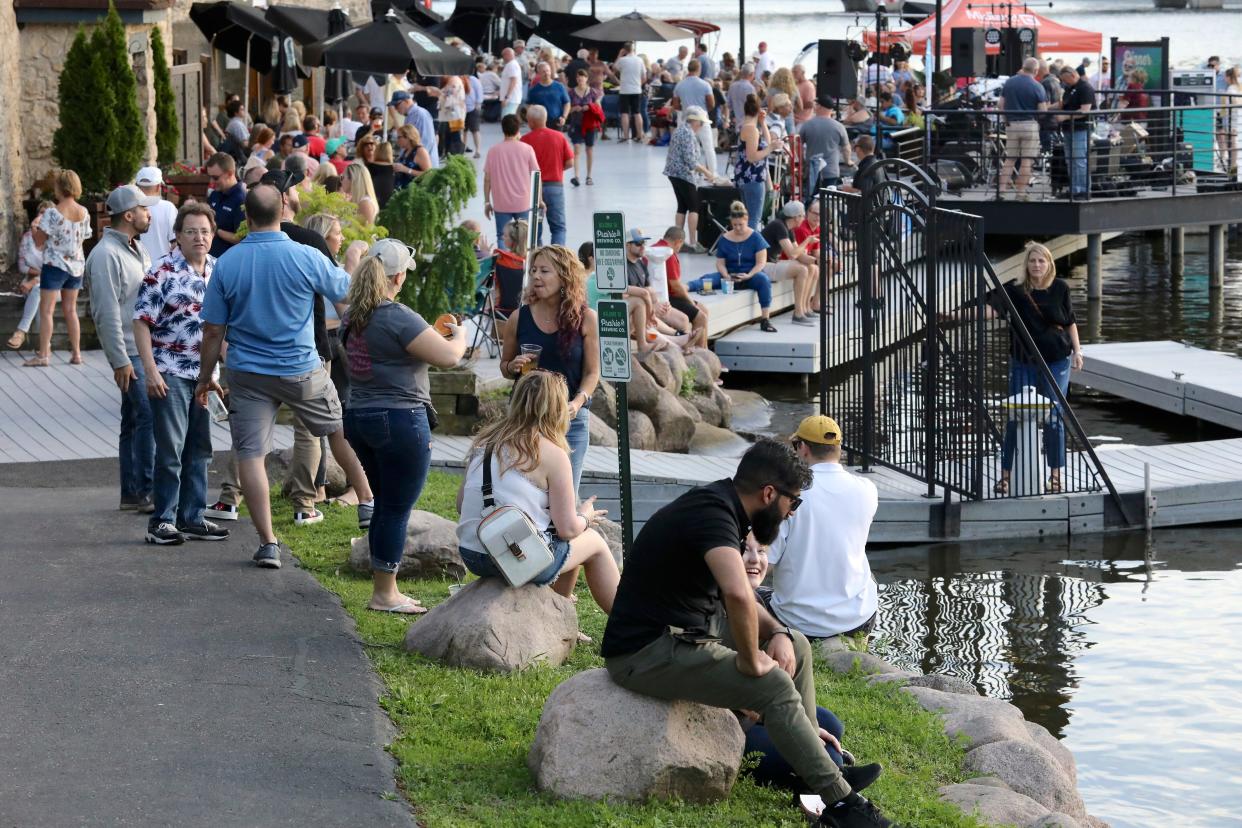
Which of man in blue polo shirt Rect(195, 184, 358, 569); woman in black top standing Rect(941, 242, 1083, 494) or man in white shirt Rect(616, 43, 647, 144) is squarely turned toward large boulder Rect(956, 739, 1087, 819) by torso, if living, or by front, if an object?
the woman in black top standing

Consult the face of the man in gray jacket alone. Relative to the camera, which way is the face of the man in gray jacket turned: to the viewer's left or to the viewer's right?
to the viewer's right

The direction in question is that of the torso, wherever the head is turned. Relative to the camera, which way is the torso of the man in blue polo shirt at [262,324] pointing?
away from the camera

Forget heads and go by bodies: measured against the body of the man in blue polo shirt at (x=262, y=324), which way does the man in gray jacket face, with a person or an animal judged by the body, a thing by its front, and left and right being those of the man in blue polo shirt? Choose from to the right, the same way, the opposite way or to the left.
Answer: to the right

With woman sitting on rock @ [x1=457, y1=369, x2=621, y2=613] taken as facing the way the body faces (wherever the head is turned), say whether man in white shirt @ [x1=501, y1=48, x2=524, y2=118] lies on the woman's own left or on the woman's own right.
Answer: on the woman's own left

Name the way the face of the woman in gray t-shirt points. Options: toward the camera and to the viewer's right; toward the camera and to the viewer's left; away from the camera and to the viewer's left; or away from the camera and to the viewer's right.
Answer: away from the camera and to the viewer's right

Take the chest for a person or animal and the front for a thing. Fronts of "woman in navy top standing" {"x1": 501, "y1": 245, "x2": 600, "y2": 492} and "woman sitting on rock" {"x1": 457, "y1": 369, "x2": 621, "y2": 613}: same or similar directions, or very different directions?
very different directions

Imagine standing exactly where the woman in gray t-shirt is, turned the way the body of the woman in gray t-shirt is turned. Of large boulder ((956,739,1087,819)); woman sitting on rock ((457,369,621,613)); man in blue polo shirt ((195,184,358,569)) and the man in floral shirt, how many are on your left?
2
